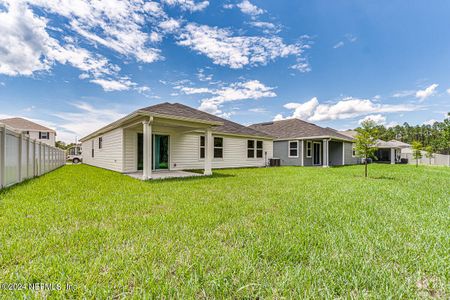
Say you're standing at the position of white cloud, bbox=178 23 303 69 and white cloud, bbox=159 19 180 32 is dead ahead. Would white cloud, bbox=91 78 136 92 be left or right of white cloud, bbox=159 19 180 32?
right

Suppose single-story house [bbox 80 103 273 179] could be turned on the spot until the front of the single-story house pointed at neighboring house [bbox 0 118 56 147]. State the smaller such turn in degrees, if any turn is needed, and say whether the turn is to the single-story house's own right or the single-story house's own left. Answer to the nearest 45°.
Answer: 0° — it already faces it

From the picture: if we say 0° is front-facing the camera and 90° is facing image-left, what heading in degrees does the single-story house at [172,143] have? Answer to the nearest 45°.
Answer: approximately 135°

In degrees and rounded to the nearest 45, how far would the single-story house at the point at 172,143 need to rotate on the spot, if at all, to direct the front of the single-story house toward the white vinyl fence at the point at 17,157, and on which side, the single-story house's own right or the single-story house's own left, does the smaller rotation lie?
approximately 90° to the single-story house's own left
